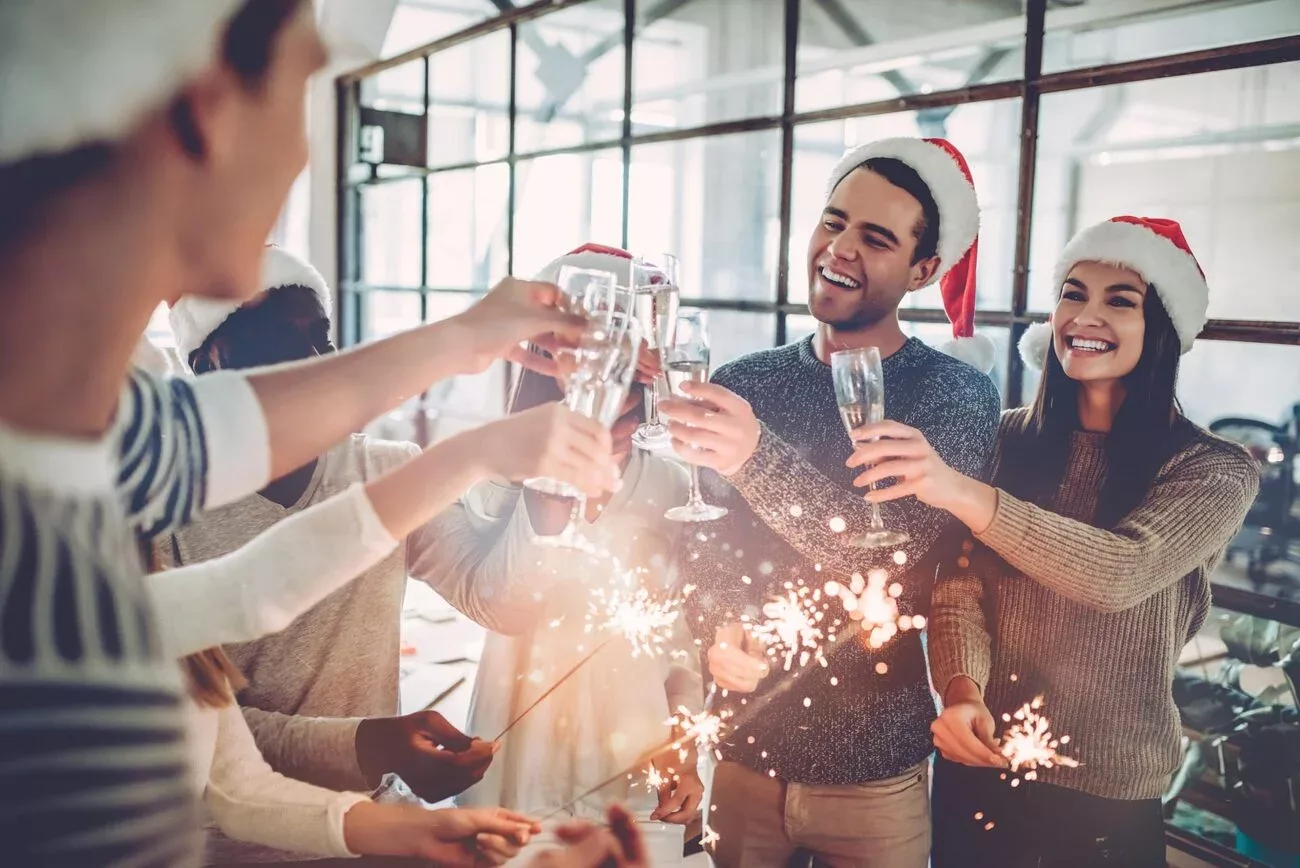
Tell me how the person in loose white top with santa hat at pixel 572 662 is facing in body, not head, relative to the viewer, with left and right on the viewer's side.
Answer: facing the viewer

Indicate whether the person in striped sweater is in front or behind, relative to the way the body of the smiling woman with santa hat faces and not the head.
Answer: in front

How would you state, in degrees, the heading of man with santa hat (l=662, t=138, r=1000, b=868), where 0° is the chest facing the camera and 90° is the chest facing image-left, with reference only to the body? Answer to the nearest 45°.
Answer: approximately 45°

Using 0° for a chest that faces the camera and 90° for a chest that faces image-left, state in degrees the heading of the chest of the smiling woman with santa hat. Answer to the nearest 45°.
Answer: approximately 45°

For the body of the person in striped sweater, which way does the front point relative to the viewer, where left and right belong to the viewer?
facing away from the viewer and to the right of the viewer

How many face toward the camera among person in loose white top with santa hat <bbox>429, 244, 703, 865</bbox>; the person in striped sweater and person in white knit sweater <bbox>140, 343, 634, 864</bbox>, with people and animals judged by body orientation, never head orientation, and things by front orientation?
1

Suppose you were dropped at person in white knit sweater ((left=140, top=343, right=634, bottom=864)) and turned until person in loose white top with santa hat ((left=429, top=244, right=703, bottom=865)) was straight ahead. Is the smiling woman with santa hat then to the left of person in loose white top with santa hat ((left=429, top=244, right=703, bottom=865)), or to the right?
right

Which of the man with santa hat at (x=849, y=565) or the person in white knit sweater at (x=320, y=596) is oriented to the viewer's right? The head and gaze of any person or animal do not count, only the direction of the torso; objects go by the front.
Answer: the person in white knit sweater

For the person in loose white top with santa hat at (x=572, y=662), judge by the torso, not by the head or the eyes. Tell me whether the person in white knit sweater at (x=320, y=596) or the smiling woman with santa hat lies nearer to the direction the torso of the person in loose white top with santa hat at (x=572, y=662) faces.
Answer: the person in white knit sweater

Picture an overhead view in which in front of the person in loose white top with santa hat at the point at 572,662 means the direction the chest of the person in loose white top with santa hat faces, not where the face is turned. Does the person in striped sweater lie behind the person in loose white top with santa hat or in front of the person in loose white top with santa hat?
in front

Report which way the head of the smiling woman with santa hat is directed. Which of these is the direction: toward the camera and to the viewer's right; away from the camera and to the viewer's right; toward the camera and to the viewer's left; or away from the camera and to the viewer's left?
toward the camera and to the viewer's left
